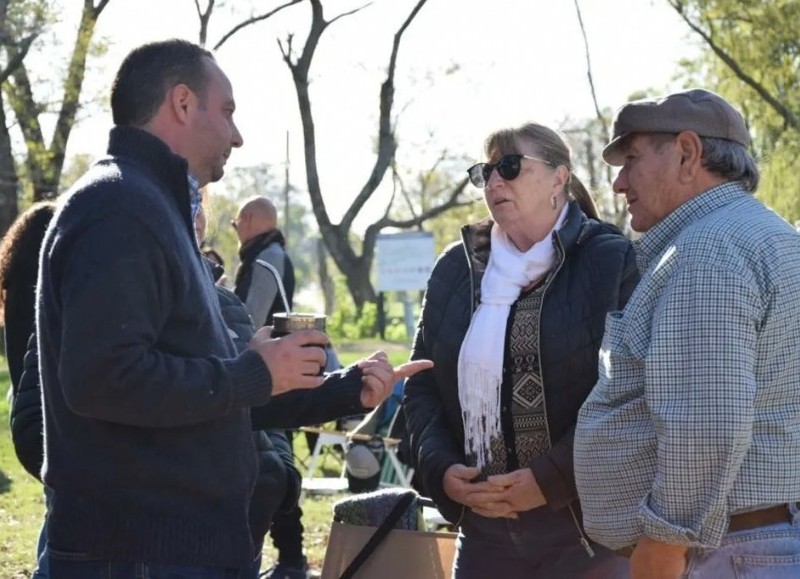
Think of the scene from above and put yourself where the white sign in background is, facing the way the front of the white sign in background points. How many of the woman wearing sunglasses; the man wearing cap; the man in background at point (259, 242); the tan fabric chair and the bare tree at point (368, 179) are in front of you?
4

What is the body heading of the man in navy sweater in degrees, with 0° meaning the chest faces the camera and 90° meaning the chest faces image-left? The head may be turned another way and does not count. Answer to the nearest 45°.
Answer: approximately 270°

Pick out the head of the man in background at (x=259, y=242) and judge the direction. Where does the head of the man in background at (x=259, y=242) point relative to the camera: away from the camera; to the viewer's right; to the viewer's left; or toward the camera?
to the viewer's left

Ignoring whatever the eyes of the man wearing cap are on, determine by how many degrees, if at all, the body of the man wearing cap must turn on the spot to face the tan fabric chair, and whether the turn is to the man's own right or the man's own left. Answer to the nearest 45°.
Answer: approximately 45° to the man's own right

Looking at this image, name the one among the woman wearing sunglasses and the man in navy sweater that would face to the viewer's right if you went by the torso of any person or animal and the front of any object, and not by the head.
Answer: the man in navy sweater

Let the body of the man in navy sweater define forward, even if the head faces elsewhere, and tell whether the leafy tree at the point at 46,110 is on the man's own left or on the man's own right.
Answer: on the man's own left

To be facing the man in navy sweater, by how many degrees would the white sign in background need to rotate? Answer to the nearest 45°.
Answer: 0° — it already faces them

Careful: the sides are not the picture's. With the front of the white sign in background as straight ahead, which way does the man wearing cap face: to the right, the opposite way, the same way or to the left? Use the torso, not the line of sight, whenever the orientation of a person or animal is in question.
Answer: to the right

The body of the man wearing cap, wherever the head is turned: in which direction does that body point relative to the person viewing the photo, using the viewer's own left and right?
facing to the left of the viewer

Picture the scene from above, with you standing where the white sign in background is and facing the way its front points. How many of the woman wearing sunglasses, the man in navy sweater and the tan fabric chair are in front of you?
3

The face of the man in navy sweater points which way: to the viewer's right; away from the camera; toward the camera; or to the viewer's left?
to the viewer's right

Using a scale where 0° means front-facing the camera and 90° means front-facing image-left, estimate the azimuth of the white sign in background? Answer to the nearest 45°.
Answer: approximately 0°

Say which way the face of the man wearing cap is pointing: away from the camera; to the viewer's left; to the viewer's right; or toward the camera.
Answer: to the viewer's left
